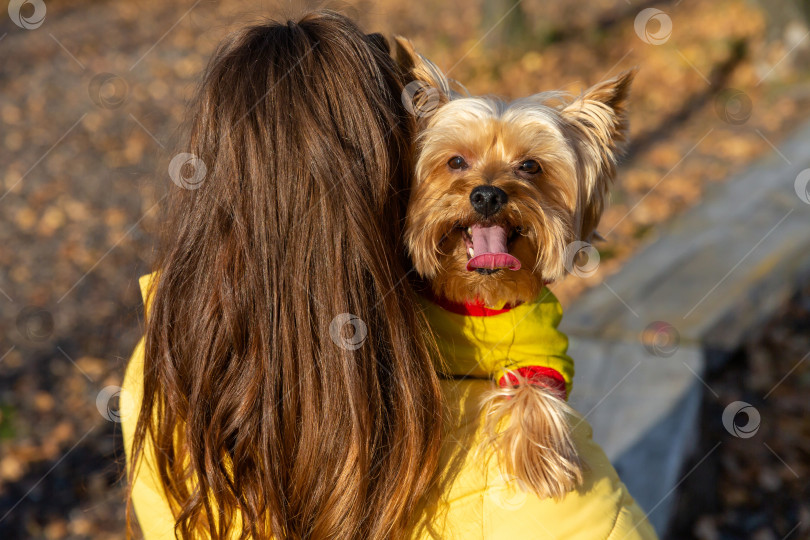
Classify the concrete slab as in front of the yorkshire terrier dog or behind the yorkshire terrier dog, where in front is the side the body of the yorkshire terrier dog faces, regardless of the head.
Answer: behind

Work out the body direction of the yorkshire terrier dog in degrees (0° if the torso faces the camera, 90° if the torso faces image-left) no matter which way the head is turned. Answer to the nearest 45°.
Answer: approximately 0°

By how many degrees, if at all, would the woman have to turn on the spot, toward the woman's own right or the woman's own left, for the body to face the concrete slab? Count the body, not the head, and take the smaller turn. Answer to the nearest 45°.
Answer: approximately 45° to the woman's own right

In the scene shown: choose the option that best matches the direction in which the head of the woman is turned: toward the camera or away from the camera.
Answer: away from the camera

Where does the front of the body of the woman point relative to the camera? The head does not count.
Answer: away from the camera
